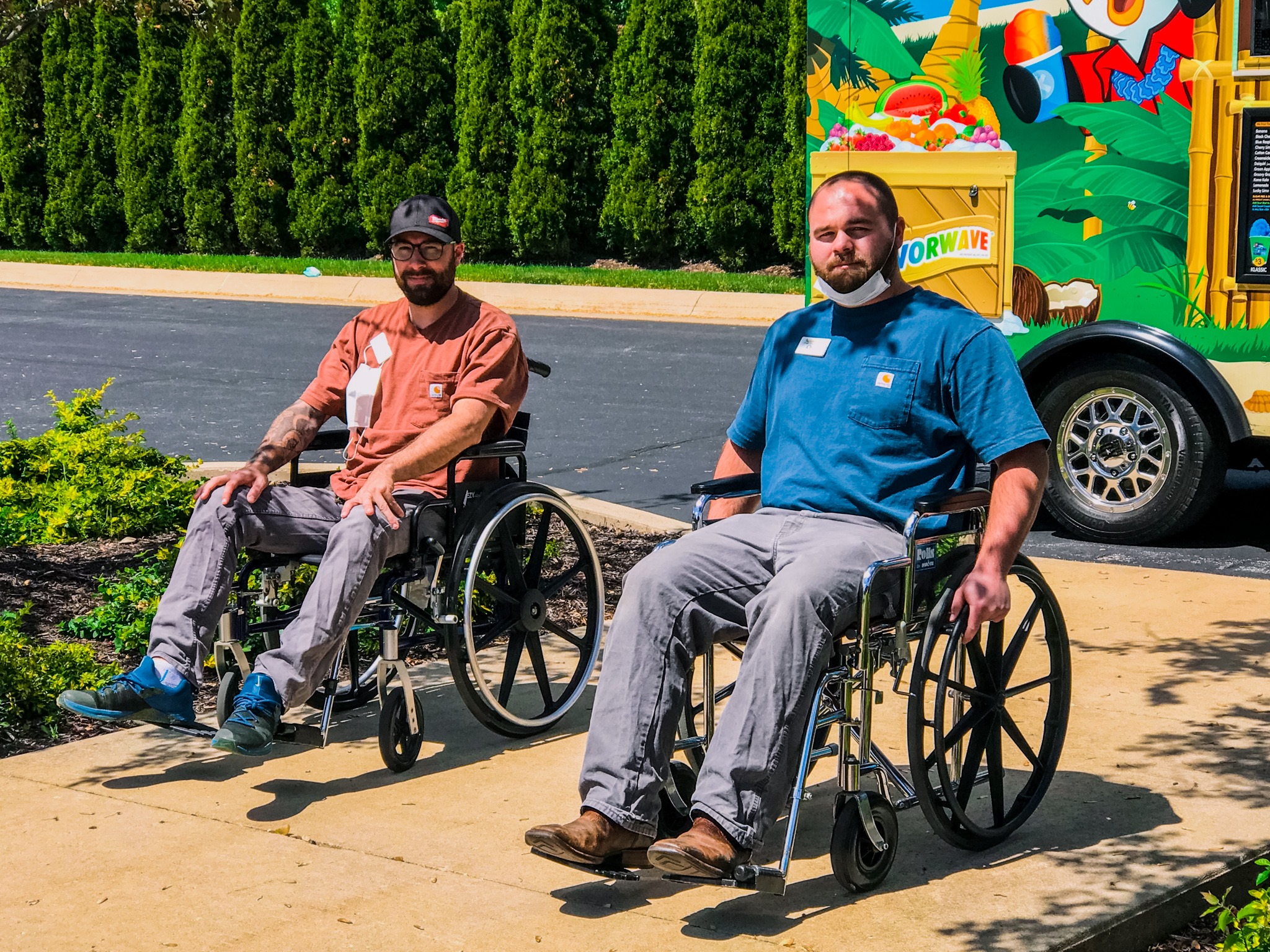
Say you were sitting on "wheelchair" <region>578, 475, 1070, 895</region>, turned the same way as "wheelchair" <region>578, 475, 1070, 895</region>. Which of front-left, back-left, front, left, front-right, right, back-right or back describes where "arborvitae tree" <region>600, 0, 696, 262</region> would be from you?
back-right

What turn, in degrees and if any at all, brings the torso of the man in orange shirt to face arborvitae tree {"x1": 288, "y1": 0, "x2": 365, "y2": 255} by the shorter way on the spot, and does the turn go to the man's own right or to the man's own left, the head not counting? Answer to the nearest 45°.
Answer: approximately 135° to the man's own right

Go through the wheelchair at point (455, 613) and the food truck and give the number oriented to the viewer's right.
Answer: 1

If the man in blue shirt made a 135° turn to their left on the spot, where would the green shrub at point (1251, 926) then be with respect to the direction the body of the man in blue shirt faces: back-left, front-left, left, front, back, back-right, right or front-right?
front-right

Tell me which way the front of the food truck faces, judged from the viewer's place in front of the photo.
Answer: facing to the right of the viewer

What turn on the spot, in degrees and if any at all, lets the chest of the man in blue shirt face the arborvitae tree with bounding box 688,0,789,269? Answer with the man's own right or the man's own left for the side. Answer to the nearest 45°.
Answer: approximately 135° to the man's own right

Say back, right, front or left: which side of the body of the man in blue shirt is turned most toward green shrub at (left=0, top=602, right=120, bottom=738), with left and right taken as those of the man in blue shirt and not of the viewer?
right

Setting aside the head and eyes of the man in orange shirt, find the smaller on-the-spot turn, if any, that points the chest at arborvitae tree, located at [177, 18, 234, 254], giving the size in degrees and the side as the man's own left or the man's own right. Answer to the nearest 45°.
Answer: approximately 135° to the man's own right

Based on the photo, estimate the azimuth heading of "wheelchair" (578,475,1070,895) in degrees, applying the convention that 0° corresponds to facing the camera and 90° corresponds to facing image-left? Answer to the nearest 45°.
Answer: approximately 45°

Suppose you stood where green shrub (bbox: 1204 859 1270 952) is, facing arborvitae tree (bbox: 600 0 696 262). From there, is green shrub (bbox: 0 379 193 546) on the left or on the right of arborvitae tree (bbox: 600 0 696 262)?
left

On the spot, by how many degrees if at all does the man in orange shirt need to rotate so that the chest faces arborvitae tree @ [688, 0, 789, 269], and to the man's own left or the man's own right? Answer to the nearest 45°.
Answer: approximately 135° to the man's own right

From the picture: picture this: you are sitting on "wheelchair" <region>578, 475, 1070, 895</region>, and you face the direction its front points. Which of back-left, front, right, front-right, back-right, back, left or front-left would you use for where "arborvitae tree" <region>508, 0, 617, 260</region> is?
back-right

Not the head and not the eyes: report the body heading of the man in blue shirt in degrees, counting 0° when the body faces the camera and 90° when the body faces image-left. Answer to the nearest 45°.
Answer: approximately 45°
